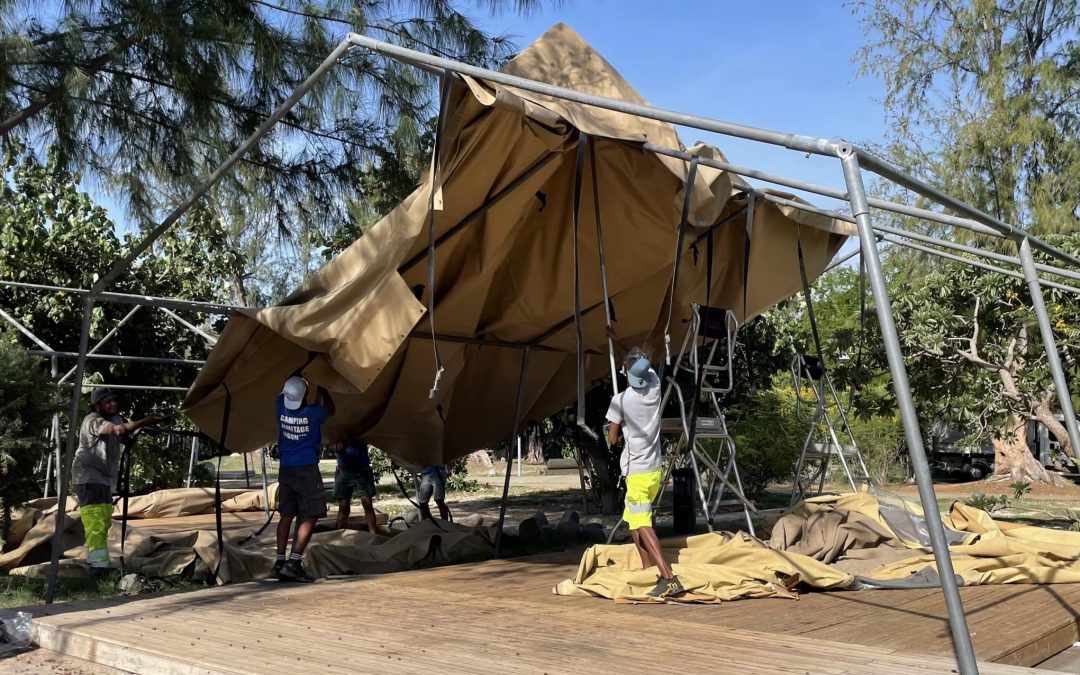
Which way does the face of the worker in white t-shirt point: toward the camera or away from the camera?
away from the camera

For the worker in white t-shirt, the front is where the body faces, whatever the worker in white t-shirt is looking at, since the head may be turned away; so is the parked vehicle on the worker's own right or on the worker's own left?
on the worker's own right

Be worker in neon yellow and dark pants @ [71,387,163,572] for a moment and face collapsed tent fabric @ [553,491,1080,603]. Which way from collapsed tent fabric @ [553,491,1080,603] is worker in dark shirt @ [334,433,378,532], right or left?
left

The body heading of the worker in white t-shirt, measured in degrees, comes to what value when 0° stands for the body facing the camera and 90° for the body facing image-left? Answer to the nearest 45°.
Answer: approximately 135°
